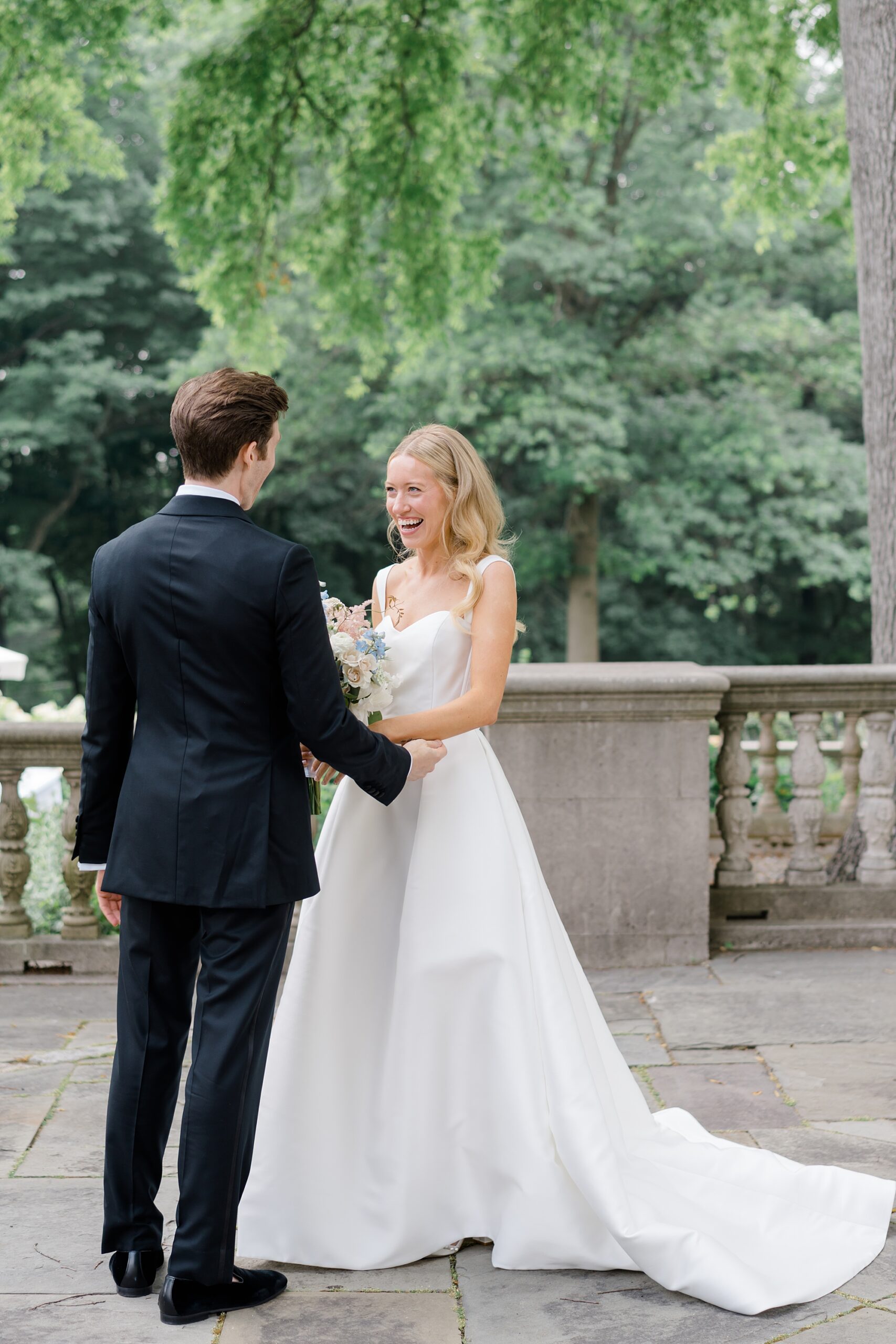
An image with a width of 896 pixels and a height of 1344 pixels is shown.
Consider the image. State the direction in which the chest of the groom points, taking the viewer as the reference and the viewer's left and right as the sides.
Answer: facing away from the viewer and to the right of the viewer

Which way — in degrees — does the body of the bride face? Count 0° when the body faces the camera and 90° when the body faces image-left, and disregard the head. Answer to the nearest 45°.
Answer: approximately 45°

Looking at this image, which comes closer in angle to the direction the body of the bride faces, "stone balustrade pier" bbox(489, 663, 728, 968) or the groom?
the groom

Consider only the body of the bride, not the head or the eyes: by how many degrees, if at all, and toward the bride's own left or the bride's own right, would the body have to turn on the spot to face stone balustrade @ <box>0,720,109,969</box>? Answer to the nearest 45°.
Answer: approximately 90° to the bride's own right

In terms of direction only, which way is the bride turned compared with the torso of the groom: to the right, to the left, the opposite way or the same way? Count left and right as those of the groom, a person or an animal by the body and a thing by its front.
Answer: the opposite way

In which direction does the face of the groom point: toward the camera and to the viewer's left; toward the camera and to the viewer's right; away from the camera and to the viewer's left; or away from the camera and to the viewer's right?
away from the camera and to the viewer's right

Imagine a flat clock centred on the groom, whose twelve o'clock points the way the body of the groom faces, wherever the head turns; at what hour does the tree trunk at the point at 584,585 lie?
The tree trunk is roughly at 11 o'clock from the groom.

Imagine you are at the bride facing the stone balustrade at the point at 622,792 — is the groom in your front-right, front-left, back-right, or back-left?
back-left

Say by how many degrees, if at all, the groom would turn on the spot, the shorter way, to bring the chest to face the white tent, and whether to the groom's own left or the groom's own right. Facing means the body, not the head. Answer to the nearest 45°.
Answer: approximately 45° to the groom's own left

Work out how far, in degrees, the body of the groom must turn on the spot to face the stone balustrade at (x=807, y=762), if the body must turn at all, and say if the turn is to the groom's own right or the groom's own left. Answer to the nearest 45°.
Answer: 0° — they already face it

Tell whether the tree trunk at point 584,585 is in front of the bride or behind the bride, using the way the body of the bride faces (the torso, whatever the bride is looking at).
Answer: behind
